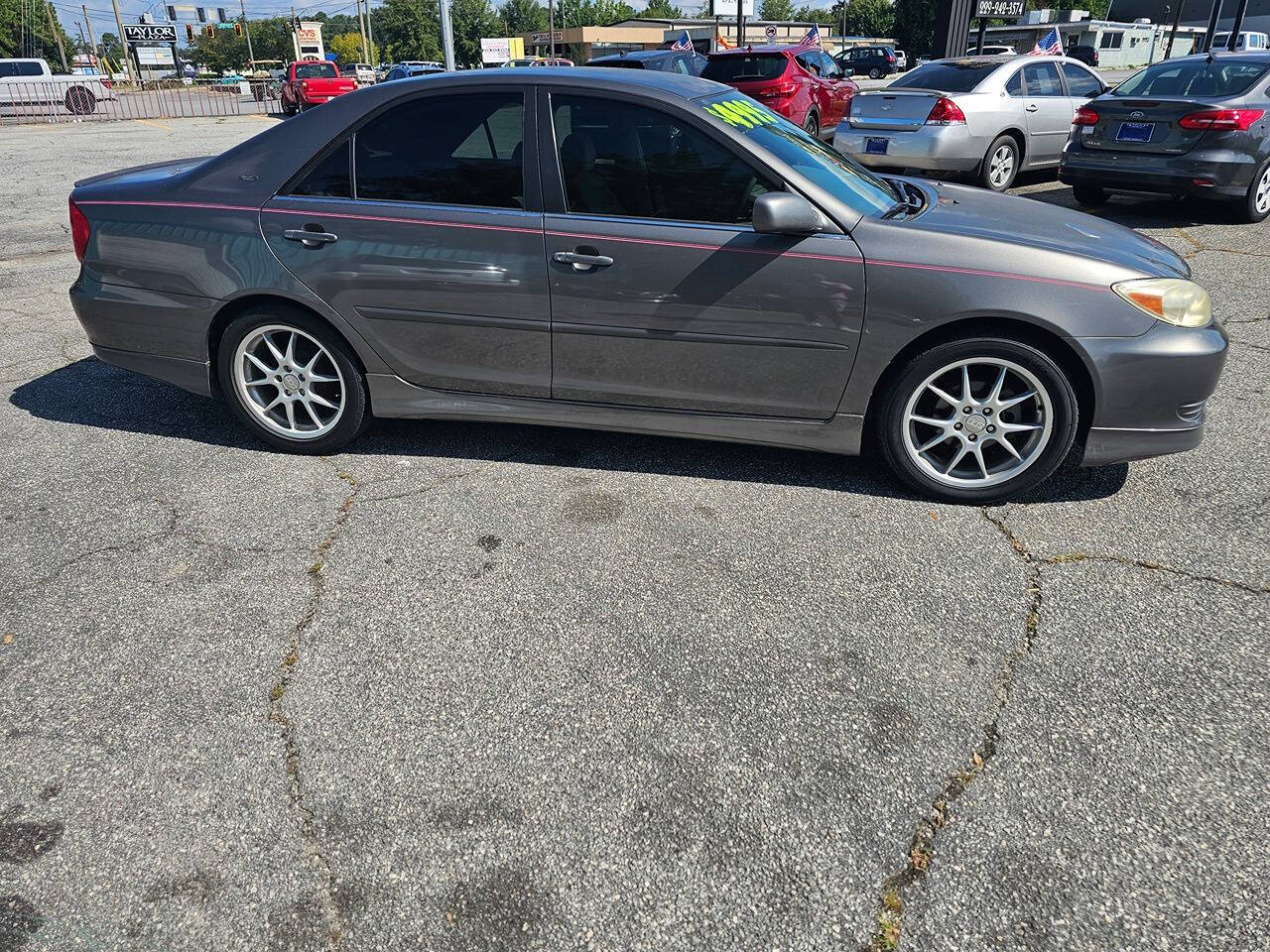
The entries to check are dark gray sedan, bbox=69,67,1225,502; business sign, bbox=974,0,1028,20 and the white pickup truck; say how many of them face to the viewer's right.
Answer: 1

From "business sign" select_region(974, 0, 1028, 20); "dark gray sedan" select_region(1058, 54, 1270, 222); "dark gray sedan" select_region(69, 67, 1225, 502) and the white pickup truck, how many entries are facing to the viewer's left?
1

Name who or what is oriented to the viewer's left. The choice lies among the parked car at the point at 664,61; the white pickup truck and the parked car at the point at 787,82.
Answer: the white pickup truck

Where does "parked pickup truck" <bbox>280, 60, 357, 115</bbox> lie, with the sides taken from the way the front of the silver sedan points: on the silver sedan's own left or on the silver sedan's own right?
on the silver sedan's own left

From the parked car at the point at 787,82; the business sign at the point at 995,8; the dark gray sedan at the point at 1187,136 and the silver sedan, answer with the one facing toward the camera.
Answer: the business sign

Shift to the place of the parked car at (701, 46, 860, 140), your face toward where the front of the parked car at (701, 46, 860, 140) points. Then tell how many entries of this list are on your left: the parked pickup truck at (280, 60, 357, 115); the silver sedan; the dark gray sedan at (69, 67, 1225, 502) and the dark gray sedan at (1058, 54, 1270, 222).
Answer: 1

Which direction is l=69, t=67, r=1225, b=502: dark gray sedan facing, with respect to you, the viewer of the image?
facing to the right of the viewer

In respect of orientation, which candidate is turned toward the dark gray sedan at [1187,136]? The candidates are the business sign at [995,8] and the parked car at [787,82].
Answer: the business sign

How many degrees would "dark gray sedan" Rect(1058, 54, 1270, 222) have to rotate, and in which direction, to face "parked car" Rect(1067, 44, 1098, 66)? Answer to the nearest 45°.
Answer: approximately 45° to its left

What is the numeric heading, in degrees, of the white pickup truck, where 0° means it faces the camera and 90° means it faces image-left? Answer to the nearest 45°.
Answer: approximately 90°

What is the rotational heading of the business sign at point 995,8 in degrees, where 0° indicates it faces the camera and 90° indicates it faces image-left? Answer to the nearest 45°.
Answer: approximately 0°

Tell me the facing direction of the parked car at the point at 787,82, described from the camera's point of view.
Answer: facing away from the viewer and to the right of the viewer

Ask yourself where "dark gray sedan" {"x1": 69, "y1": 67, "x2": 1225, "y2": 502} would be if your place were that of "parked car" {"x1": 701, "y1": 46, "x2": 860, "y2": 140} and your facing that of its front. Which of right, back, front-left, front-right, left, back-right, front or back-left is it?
back-right

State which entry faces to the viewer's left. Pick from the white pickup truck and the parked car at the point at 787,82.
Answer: the white pickup truck
